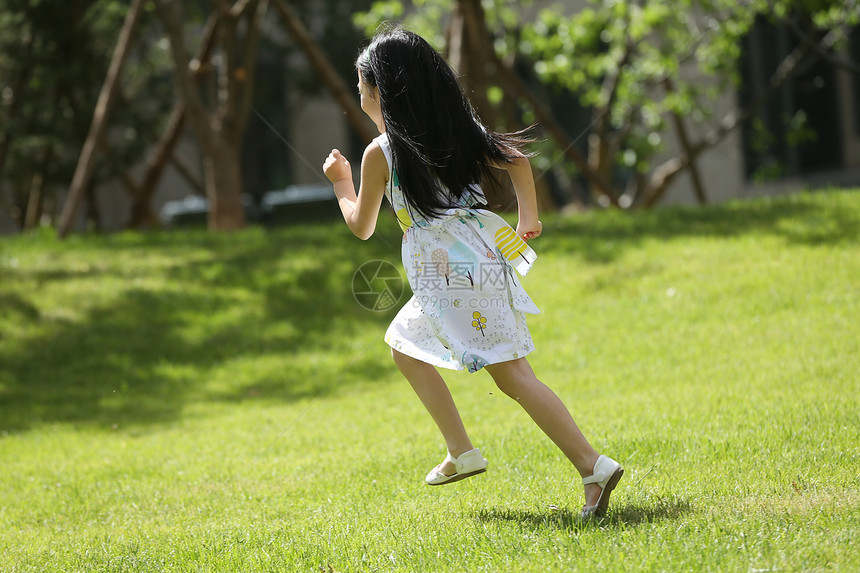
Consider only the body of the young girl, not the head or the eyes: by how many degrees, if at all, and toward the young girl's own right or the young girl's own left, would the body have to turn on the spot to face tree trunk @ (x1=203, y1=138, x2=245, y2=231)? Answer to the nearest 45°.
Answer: approximately 45° to the young girl's own right

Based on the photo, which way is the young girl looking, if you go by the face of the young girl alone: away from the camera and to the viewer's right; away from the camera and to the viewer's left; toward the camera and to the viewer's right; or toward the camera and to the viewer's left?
away from the camera and to the viewer's left

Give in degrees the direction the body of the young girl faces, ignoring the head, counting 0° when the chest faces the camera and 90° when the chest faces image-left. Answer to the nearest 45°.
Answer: approximately 135°

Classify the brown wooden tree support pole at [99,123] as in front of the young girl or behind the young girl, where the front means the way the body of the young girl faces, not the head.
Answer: in front
